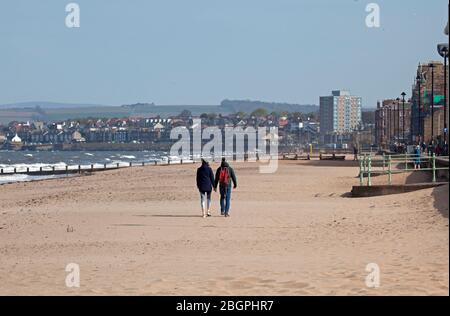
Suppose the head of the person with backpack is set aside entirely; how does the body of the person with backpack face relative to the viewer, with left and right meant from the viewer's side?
facing away from the viewer

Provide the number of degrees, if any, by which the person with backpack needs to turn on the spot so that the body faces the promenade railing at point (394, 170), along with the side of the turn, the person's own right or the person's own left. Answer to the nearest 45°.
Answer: approximately 45° to the person's own right
